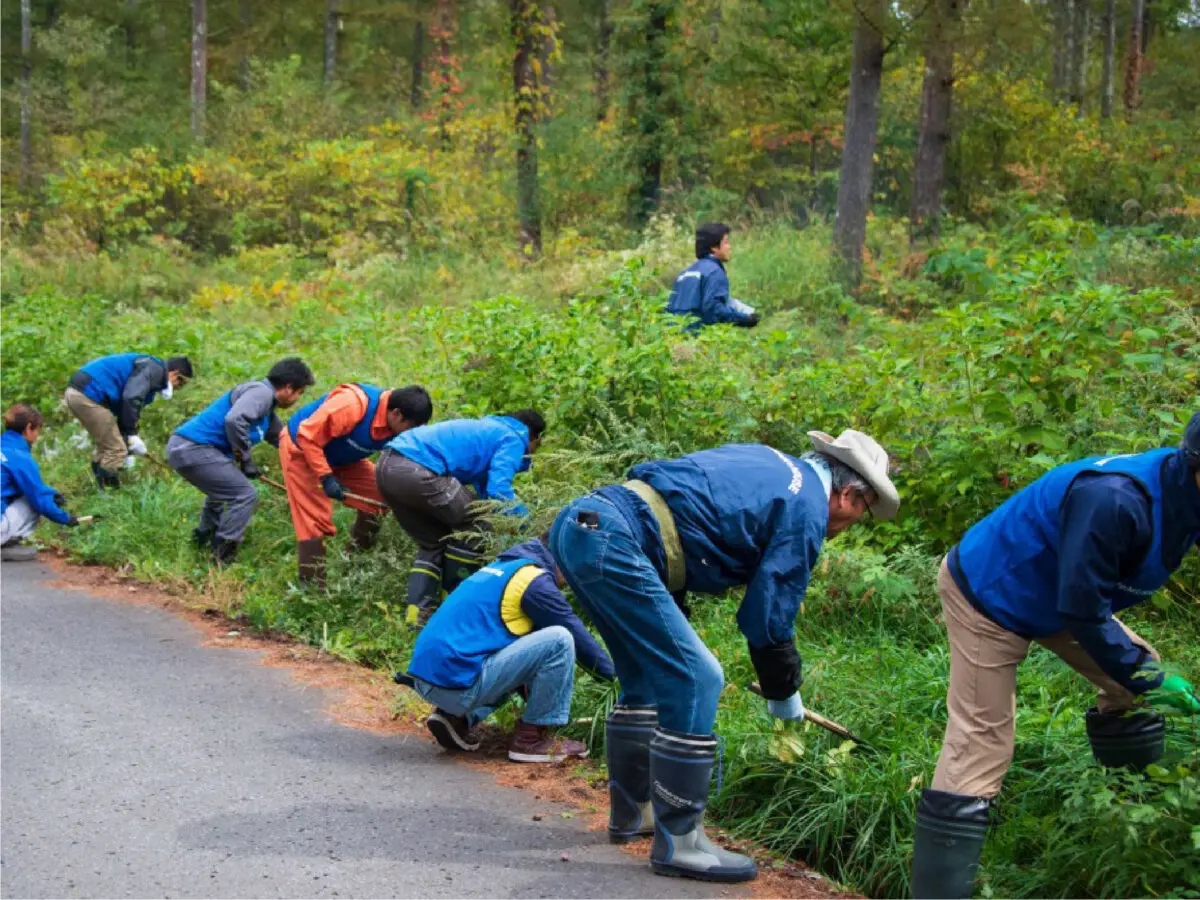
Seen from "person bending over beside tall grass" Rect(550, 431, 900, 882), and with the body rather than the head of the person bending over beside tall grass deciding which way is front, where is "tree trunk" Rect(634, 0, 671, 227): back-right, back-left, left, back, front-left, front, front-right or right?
left

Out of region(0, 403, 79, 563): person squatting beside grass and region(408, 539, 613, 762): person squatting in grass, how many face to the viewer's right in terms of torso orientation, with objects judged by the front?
2

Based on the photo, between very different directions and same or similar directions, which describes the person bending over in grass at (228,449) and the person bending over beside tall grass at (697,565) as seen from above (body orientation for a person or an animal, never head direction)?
same or similar directions

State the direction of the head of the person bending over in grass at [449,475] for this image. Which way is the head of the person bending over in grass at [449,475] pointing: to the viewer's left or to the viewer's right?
to the viewer's right

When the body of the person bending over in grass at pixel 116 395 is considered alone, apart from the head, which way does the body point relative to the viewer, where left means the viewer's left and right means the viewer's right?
facing to the right of the viewer

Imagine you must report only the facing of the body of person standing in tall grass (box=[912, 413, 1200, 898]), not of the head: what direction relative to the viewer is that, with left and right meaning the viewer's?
facing to the right of the viewer

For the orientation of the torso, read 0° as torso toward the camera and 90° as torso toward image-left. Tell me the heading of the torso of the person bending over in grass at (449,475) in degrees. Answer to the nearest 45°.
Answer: approximately 270°

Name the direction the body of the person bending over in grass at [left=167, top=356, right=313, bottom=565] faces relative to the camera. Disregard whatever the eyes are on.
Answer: to the viewer's right

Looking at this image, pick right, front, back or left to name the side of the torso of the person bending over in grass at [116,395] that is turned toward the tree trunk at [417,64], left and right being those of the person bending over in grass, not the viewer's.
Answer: left

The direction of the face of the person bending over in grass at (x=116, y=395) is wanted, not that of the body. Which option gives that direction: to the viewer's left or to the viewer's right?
to the viewer's right

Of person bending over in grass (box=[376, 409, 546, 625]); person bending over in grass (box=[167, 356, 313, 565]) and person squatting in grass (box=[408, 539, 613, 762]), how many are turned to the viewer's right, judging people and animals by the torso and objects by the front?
3

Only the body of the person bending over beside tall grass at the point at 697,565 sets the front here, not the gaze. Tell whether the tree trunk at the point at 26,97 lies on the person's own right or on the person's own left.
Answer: on the person's own left

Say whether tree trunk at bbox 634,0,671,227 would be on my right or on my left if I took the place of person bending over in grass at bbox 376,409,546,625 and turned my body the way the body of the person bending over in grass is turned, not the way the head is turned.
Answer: on my left

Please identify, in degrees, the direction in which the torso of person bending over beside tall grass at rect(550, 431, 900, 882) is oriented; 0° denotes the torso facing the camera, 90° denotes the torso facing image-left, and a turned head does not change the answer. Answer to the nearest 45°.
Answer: approximately 270°

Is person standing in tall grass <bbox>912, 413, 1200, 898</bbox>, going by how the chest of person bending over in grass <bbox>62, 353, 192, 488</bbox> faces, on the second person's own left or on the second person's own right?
on the second person's own right

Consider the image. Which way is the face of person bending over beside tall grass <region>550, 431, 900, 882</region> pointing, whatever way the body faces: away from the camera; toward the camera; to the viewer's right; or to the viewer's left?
to the viewer's right

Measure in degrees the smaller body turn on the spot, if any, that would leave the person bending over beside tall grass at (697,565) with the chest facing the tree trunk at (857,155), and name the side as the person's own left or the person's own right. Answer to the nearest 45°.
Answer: approximately 90° to the person's own left
